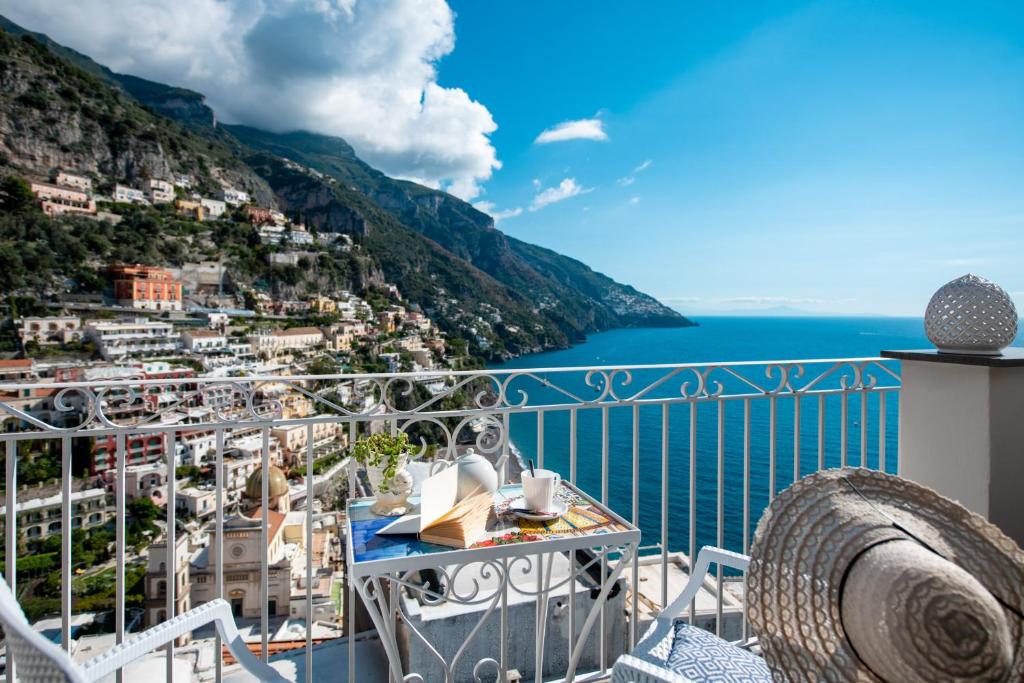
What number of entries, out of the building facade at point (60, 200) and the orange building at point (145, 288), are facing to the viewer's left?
0

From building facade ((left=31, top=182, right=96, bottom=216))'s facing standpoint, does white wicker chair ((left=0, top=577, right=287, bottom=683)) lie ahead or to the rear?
ahead

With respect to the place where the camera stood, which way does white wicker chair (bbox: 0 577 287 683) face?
facing away from the viewer and to the right of the viewer

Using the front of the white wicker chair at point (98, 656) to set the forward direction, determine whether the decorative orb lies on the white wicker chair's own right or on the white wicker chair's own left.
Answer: on the white wicker chair's own right

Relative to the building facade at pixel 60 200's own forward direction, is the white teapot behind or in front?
in front

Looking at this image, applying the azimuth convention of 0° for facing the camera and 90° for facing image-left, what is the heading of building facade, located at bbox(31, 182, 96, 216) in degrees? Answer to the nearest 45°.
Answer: approximately 315°

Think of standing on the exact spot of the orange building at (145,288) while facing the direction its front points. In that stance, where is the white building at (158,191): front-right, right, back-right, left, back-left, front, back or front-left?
back-left

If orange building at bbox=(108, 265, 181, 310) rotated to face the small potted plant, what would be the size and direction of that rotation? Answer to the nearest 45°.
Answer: approximately 45° to its right
